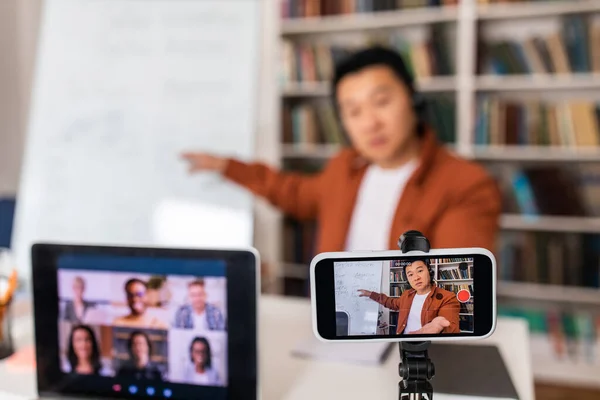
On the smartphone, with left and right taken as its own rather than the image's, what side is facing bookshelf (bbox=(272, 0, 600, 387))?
back

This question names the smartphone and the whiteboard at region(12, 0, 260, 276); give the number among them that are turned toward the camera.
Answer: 2

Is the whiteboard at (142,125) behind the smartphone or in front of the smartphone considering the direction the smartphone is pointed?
behind

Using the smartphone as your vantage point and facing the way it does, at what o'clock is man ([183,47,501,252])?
The man is roughly at 6 o'clock from the smartphone.

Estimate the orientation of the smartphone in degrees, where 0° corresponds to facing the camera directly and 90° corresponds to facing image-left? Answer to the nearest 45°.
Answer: approximately 0°
